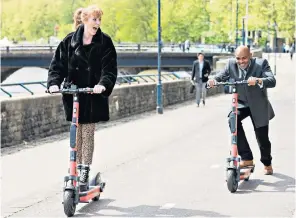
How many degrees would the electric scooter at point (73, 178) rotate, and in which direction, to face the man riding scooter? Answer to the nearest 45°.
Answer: approximately 180°

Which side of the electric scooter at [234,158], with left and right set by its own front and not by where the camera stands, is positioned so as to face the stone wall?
right

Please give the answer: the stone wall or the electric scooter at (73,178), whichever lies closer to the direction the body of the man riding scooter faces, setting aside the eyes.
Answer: the electric scooter

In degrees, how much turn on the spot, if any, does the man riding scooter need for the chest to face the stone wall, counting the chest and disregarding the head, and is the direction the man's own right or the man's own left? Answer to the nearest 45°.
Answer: approximately 90° to the man's own right

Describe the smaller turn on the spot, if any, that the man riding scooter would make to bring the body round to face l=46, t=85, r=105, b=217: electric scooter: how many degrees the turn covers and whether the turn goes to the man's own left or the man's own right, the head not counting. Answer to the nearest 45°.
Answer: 0° — they already face it

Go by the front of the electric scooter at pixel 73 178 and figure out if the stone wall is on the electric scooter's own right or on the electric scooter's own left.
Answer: on the electric scooter's own right

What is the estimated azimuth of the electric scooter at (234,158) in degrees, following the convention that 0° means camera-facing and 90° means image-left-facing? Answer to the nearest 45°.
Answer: approximately 45°
